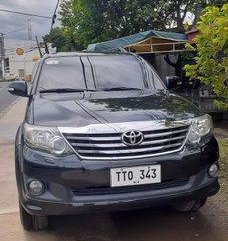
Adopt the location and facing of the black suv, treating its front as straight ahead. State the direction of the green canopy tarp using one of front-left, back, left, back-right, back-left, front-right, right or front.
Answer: back

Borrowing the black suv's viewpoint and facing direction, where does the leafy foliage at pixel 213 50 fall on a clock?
The leafy foliage is roughly at 7 o'clock from the black suv.

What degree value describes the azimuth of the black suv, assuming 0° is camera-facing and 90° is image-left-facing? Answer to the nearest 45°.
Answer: approximately 0°
